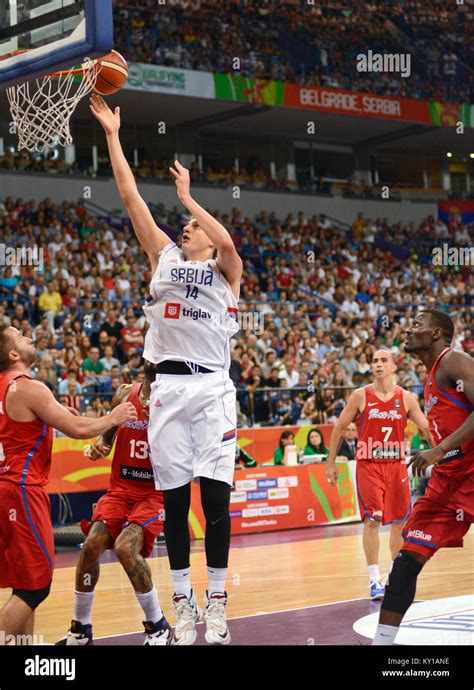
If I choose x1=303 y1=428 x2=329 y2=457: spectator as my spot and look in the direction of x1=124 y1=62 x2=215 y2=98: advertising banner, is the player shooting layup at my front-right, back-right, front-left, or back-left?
back-left

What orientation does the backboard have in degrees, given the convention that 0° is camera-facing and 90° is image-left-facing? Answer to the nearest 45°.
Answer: approximately 225°

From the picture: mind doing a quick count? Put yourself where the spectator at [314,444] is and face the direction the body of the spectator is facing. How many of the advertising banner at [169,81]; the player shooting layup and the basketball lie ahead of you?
2

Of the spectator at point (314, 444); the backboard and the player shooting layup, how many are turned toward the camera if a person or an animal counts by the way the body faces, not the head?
2

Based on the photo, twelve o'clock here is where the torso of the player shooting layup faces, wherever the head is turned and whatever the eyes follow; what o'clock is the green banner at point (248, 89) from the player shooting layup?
The green banner is roughly at 6 o'clock from the player shooting layup.

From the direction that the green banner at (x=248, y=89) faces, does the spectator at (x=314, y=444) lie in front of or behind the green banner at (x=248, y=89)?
in front

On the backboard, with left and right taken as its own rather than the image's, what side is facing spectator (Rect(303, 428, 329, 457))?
front

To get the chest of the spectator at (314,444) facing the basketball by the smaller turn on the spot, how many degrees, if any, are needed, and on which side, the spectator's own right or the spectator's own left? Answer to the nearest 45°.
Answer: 0° — they already face it

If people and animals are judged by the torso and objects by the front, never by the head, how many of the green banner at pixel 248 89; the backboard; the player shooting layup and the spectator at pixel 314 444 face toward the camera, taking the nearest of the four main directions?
3

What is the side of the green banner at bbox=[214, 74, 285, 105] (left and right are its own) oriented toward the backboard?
front
